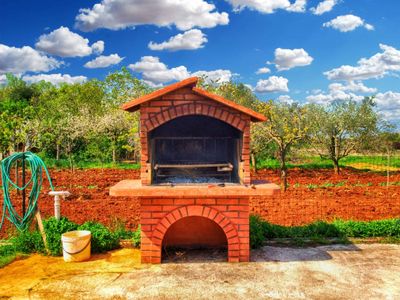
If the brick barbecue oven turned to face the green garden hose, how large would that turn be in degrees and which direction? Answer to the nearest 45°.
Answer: approximately 90° to its right

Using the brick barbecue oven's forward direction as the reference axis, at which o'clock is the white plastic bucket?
The white plastic bucket is roughly at 3 o'clock from the brick barbecue oven.

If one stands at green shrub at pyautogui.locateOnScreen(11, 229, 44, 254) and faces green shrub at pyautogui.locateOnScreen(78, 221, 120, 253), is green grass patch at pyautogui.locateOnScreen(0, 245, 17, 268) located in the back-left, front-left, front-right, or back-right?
back-right

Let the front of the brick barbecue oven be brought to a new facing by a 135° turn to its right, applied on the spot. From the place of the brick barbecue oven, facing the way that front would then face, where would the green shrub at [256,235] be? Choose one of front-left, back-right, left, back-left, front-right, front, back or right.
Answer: right

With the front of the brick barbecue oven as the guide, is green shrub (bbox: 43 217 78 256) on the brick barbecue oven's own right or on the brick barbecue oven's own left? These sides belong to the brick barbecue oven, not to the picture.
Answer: on the brick barbecue oven's own right

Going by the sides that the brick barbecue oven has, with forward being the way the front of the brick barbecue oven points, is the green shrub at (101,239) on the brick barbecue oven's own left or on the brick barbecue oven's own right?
on the brick barbecue oven's own right

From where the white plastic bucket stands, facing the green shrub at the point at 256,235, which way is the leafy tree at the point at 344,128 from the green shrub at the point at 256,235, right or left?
left

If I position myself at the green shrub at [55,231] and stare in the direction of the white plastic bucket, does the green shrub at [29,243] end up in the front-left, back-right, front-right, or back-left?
back-right

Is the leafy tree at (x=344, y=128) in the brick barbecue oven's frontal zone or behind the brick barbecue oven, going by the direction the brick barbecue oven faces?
behind

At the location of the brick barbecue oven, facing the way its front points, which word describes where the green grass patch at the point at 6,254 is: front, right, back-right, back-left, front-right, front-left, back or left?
right

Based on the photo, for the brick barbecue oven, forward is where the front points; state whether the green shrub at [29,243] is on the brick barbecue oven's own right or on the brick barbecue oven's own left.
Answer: on the brick barbecue oven's own right

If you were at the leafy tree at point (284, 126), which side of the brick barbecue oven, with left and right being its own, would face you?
back

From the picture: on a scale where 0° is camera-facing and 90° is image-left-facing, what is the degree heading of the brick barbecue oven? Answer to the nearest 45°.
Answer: approximately 0°

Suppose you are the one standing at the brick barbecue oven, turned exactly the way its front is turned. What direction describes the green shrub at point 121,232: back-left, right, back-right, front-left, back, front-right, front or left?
back-right
